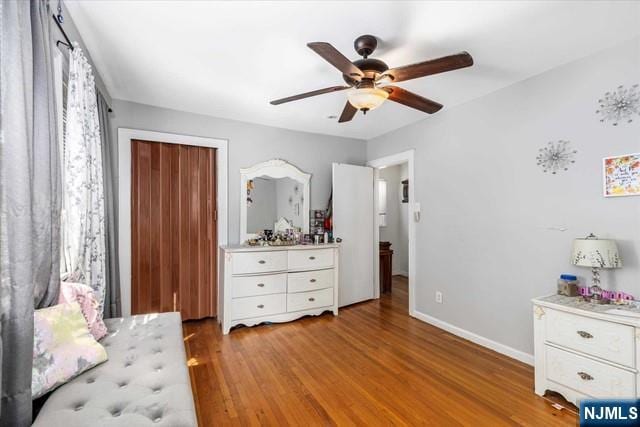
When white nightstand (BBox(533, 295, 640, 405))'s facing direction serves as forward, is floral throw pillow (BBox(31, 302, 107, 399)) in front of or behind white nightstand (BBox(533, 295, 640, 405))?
in front

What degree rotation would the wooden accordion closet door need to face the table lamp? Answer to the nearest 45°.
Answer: approximately 45° to its left

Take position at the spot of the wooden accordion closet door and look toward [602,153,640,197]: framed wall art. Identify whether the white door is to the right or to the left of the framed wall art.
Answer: left

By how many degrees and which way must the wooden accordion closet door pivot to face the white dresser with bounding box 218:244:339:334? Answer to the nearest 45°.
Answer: approximately 45° to its left

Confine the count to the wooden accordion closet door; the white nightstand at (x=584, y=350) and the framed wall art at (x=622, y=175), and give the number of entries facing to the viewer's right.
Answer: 0

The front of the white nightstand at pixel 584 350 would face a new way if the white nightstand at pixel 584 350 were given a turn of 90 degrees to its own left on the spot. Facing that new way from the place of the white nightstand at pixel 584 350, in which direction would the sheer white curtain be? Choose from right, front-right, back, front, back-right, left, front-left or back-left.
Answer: right

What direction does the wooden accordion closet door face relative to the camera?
toward the camera

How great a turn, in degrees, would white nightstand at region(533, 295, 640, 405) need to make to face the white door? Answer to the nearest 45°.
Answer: approximately 45° to its right

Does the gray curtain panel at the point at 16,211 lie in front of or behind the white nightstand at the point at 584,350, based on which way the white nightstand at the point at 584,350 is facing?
in front

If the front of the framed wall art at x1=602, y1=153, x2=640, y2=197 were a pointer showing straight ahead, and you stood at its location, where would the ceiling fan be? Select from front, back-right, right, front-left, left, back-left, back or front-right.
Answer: front

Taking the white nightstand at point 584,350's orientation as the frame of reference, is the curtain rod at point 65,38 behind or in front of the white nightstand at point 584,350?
in front

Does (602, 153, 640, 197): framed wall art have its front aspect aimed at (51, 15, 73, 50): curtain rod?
yes

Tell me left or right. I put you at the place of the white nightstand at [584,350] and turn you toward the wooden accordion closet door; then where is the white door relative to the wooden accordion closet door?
right

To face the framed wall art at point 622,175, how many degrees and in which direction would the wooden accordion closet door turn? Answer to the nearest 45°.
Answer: approximately 45° to its left

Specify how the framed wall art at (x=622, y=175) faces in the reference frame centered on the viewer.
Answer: facing the viewer and to the left of the viewer

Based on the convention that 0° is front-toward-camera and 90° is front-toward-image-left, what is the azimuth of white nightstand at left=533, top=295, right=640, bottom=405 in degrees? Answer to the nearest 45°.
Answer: approximately 45°

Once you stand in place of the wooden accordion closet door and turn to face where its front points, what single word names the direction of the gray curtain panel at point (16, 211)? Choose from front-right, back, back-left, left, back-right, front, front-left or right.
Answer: front
